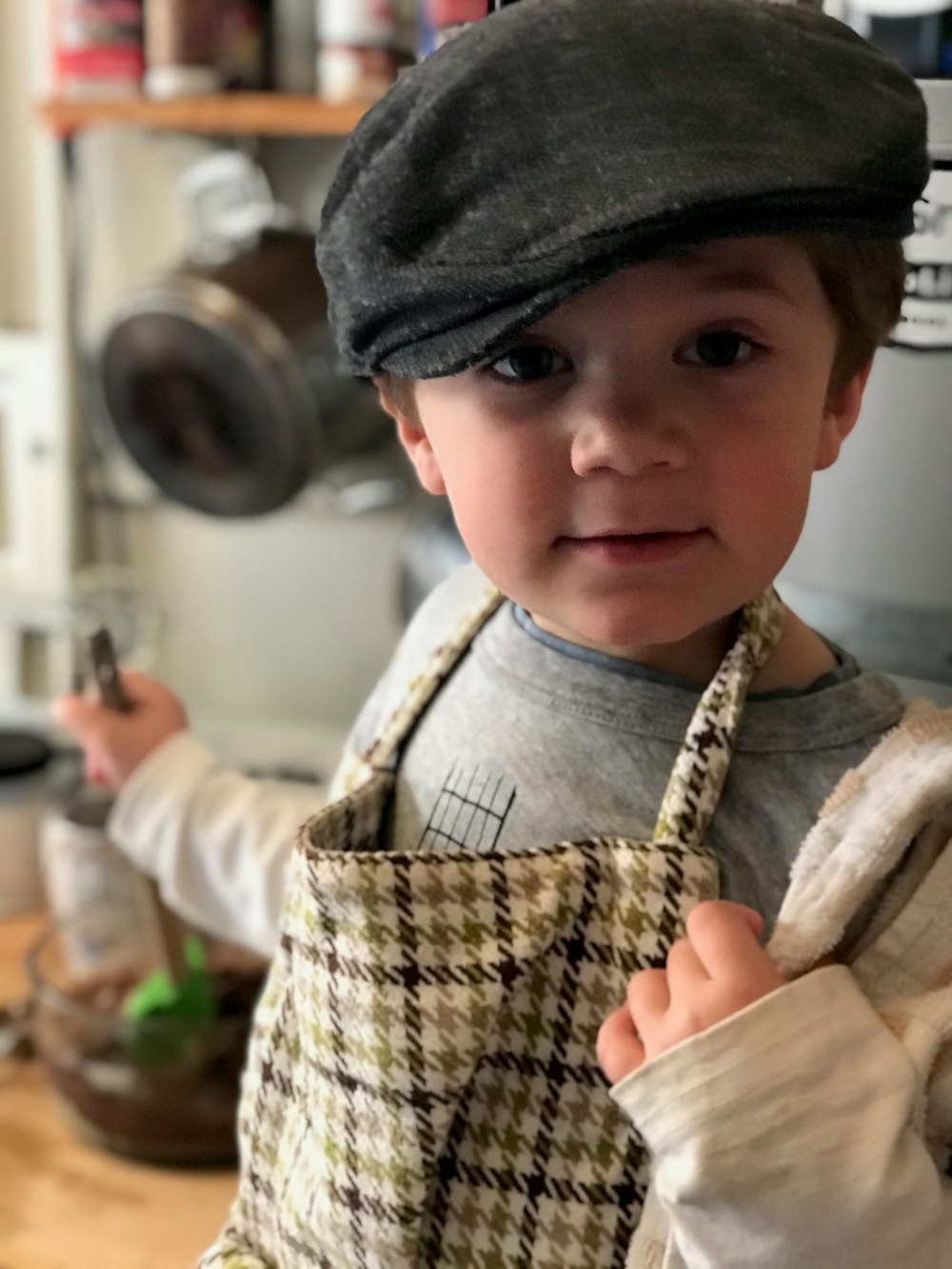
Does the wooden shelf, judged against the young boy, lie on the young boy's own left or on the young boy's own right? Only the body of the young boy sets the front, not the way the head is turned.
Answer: on the young boy's own right

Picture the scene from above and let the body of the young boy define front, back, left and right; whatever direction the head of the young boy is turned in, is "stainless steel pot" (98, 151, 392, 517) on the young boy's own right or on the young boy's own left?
on the young boy's own right

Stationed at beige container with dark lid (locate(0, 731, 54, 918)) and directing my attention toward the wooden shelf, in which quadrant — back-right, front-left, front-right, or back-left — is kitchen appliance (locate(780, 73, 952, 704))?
front-right

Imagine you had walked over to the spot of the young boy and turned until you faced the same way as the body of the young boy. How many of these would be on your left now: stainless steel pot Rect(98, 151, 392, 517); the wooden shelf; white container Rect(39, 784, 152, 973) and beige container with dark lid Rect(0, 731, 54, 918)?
0

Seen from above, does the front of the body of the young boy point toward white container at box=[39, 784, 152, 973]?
no

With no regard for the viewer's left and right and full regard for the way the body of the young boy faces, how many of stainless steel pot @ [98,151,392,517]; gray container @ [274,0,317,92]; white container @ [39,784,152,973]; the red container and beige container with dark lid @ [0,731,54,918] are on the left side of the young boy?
0

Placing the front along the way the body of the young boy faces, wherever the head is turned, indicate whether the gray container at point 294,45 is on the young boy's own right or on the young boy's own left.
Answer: on the young boy's own right

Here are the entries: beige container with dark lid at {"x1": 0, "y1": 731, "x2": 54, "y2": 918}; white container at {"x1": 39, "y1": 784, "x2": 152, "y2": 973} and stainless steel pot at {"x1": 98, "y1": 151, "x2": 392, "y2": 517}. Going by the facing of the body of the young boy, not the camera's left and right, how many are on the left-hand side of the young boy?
0

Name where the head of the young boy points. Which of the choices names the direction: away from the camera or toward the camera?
toward the camera

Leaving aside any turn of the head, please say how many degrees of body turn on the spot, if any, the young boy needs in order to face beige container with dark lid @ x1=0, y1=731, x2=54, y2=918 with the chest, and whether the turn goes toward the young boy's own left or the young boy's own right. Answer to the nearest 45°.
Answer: approximately 90° to the young boy's own right

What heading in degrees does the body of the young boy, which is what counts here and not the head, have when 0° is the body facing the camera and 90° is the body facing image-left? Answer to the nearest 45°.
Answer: approximately 45°
